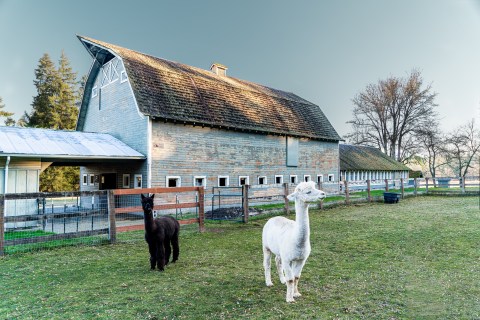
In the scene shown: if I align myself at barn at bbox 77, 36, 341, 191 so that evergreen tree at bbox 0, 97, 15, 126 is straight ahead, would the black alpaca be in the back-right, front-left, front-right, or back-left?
back-left

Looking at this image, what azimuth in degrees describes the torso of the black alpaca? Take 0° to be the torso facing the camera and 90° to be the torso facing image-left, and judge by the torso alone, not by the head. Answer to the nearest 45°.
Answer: approximately 45°

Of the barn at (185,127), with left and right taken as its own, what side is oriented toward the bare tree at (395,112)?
back

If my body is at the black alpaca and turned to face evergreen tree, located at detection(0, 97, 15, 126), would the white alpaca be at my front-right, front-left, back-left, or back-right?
back-right

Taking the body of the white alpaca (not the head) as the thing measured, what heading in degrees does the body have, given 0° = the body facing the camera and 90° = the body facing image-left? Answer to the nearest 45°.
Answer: approximately 315°

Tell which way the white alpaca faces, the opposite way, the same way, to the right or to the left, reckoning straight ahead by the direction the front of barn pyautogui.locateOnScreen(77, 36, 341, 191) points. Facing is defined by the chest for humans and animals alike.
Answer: to the left

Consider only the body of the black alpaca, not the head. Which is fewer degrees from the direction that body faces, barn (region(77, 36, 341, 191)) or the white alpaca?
the white alpaca

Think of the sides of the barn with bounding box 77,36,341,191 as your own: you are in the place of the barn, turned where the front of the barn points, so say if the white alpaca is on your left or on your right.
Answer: on your left

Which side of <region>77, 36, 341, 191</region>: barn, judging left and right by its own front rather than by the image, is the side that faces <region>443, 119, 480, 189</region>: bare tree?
back

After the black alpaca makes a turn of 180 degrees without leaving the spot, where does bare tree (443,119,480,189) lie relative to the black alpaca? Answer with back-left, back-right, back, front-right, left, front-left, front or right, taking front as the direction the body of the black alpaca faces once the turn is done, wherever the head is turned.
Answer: front
